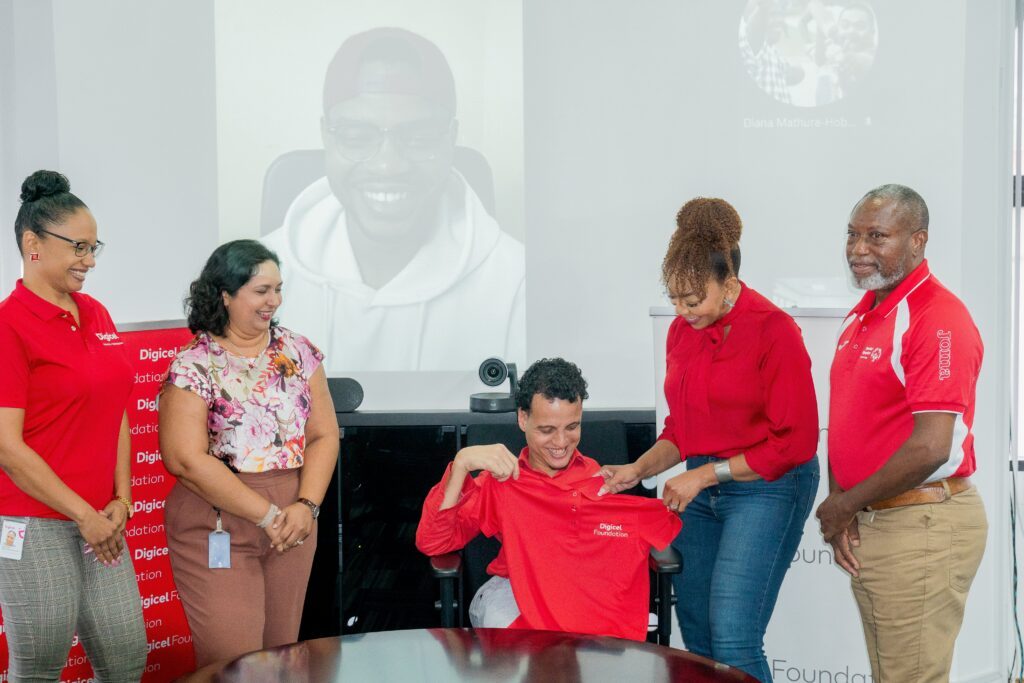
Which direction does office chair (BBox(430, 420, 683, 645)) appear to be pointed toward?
toward the camera

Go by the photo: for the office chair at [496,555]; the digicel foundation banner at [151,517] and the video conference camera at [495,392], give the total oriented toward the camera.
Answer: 3

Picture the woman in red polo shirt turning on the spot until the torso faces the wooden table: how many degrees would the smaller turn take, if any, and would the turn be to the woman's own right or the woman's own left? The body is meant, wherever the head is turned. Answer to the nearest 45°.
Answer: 0° — they already face it

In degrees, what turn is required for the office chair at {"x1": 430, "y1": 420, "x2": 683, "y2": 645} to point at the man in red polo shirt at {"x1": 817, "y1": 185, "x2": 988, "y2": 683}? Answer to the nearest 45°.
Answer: approximately 45° to its left

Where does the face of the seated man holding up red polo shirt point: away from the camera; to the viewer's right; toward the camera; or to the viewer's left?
toward the camera

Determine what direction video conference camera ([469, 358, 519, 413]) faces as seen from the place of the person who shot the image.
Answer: facing the viewer

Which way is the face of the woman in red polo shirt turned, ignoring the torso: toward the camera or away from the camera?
toward the camera

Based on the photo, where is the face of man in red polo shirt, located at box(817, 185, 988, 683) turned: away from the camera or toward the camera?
toward the camera

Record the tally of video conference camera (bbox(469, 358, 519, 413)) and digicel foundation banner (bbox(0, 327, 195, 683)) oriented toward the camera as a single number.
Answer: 2

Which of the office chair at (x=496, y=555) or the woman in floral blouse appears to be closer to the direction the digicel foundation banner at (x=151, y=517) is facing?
the woman in floral blouse

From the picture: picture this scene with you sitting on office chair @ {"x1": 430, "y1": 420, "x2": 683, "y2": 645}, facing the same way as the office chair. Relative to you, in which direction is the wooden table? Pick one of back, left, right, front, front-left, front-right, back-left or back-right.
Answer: front

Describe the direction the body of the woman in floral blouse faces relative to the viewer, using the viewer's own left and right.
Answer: facing the viewer and to the right of the viewer

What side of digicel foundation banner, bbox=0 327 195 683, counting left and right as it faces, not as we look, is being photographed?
front

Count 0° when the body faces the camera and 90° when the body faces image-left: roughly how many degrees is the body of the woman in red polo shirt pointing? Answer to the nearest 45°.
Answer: approximately 315°

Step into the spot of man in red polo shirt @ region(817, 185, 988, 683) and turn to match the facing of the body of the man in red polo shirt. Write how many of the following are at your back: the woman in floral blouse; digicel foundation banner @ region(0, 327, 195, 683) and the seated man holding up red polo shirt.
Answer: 0
